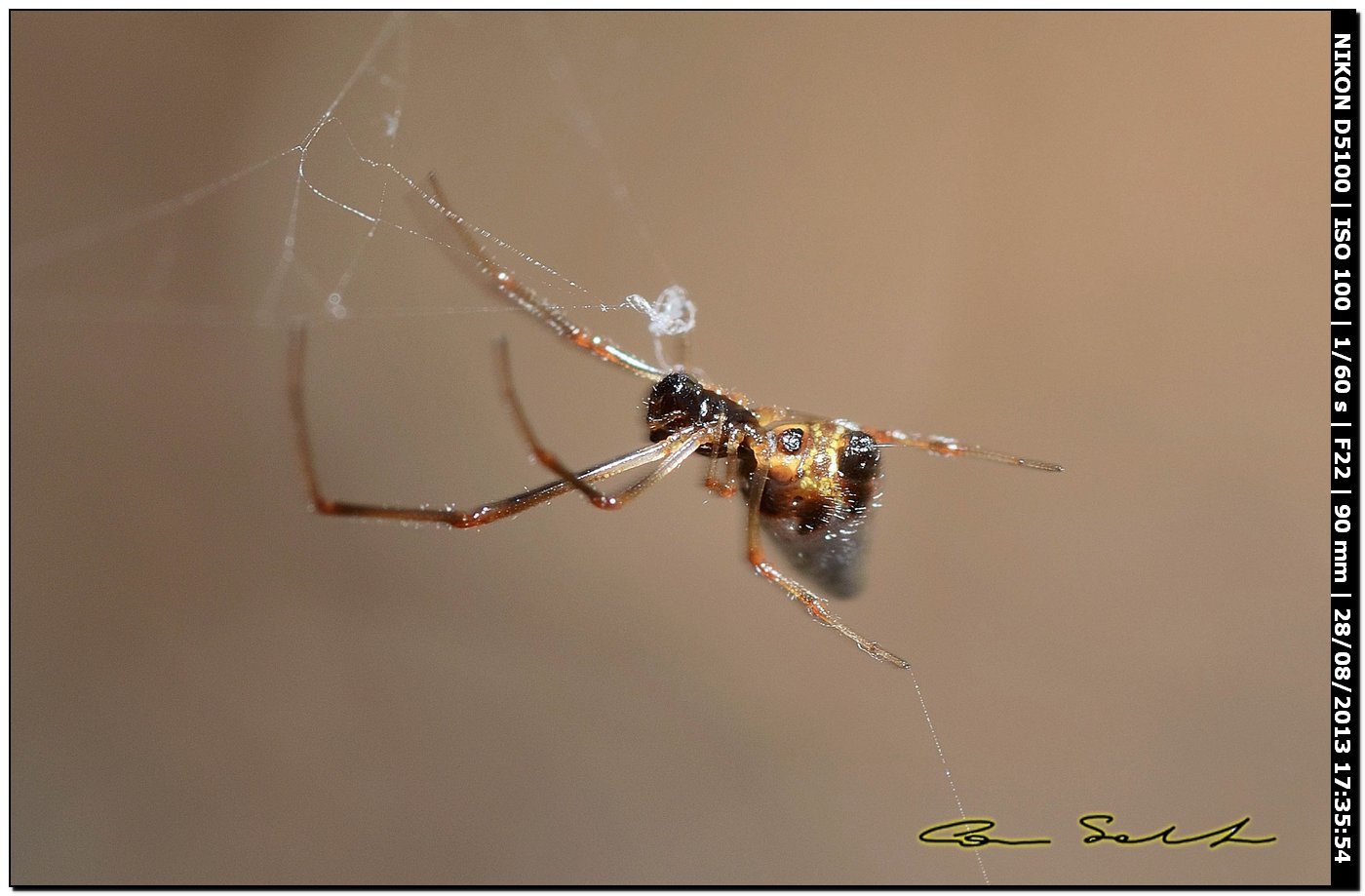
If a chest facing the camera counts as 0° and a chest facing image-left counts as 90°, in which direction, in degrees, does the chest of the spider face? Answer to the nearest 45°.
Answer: approximately 90°
